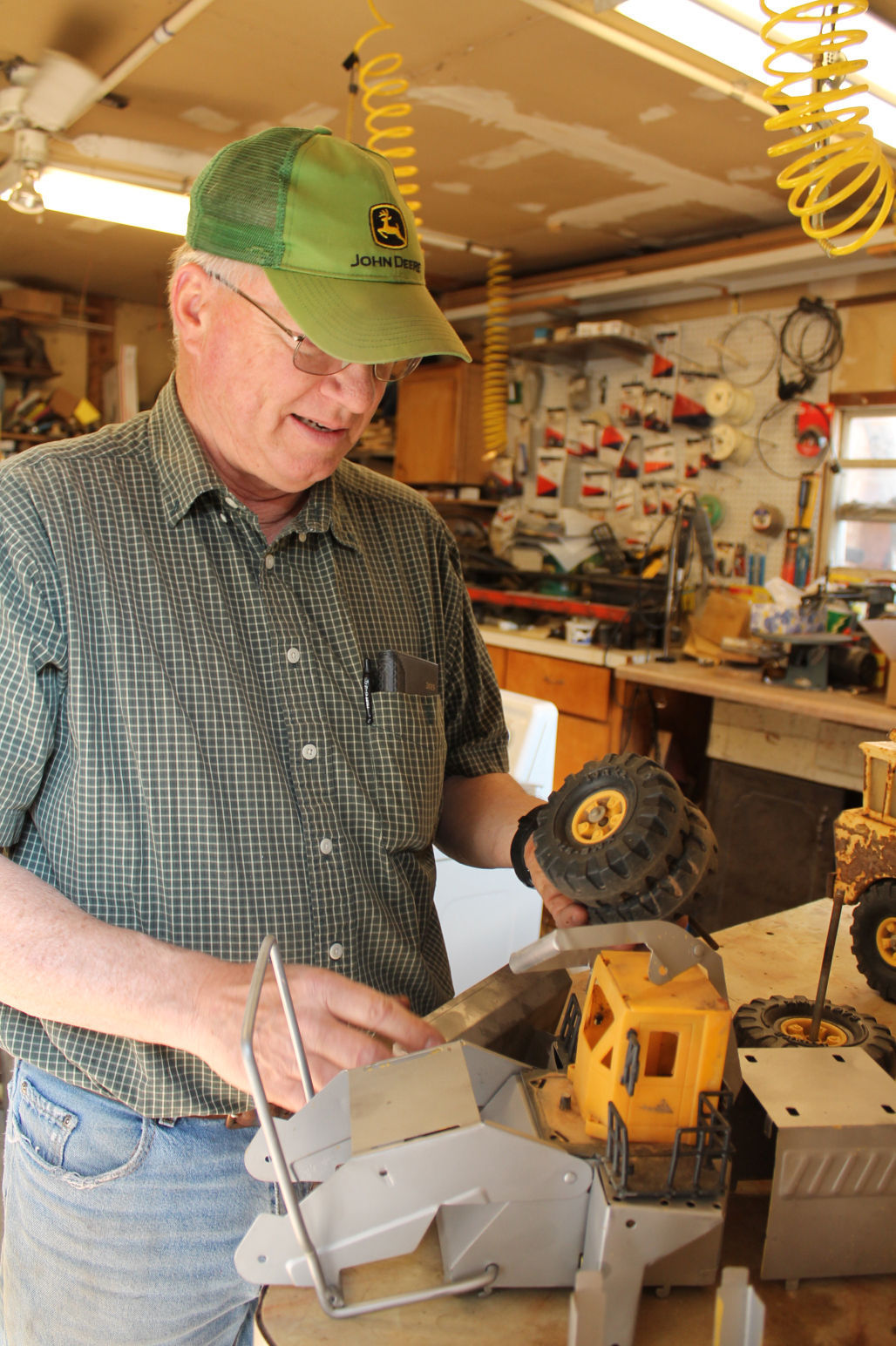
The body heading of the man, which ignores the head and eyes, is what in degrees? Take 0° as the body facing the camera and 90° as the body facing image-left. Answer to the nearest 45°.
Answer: approximately 315°

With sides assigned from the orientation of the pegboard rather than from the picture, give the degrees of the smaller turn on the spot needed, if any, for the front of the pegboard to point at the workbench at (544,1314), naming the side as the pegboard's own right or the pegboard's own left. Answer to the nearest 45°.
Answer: approximately 45° to the pegboard's own left

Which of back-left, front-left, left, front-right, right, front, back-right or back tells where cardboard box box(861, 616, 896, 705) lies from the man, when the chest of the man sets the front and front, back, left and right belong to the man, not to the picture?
left

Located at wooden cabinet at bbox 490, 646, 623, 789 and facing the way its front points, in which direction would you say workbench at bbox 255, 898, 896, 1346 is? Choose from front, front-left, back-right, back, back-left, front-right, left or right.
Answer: front-left

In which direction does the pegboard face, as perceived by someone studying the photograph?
facing the viewer and to the left of the viewer

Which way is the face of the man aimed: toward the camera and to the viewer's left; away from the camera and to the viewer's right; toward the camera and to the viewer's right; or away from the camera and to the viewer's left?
toward the camera and to the viewer's right

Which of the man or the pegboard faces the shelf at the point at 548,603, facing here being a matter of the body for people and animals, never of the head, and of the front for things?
the pegboard

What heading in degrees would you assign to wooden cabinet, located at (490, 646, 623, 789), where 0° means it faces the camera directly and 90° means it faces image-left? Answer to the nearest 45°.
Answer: approximately 45°

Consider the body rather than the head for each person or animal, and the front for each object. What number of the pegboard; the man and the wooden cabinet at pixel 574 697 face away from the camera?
0

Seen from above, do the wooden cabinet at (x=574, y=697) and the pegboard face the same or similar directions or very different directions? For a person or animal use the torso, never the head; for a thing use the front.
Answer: same or similar directions

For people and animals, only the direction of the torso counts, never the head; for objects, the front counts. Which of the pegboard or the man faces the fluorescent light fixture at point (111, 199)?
the pegboard

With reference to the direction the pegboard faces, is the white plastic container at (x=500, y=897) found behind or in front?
in front
